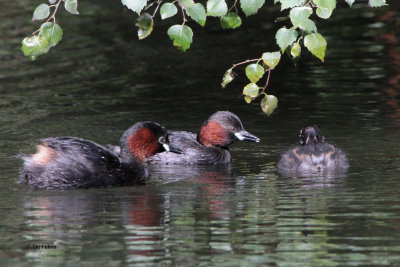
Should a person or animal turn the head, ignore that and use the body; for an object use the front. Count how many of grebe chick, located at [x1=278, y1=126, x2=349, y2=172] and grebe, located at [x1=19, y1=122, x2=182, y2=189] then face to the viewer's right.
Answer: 1

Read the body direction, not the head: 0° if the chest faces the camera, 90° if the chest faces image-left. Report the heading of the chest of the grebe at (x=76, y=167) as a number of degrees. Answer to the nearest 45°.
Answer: approximately 270°

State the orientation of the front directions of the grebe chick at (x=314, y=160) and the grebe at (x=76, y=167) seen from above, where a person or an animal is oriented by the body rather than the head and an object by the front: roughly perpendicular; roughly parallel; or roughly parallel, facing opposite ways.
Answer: roughly perpendicular

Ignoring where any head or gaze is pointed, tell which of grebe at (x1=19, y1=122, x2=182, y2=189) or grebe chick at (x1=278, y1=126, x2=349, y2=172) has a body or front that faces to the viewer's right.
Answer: grebe at (x1=19, y1=122, x2=182, y2=189)

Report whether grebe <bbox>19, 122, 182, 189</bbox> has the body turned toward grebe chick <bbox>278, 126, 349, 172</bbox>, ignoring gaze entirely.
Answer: yes
